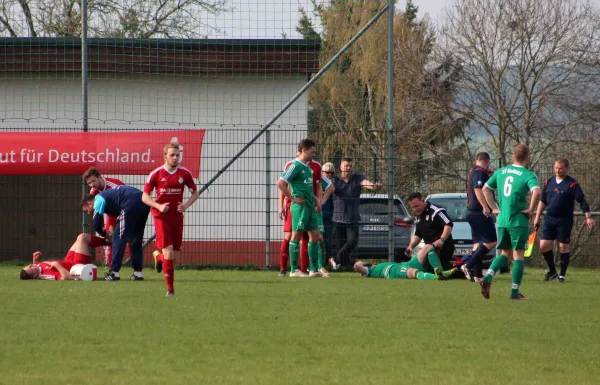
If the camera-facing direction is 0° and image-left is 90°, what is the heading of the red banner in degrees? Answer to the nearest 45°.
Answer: approximately 0°

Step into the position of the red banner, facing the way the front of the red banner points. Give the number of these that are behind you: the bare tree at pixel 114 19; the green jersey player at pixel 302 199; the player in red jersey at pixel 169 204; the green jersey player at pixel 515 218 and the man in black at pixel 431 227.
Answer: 1

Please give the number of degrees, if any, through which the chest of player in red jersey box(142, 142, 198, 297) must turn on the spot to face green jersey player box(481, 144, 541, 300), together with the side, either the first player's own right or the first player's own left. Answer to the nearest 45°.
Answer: approximately 90° to the first player's own left

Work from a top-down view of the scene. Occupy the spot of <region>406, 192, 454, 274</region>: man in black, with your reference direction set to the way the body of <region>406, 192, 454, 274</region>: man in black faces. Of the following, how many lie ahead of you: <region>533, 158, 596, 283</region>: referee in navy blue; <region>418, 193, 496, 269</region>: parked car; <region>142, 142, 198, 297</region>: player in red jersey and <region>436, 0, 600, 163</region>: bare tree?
1

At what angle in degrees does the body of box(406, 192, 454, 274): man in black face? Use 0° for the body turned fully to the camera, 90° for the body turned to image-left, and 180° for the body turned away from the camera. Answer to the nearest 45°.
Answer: approximately 45°

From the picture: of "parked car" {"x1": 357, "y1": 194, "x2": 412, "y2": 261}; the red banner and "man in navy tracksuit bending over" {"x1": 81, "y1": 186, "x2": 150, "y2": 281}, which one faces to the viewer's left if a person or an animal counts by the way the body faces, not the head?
the man in navy tracksuit bending over

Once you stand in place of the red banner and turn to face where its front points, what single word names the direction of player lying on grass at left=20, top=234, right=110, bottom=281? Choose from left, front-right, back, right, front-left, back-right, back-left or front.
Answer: front

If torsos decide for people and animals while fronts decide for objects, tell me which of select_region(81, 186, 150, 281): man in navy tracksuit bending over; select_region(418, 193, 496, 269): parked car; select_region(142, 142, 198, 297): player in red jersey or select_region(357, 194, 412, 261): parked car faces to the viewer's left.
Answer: the man in navy tracksuit bending over

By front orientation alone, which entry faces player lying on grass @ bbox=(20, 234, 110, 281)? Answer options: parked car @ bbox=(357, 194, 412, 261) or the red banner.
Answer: the red banner

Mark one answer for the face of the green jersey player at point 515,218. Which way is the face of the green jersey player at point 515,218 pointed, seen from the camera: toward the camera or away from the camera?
away from the camera

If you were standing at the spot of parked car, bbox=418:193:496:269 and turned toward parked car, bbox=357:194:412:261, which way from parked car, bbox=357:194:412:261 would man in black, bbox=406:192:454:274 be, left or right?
left

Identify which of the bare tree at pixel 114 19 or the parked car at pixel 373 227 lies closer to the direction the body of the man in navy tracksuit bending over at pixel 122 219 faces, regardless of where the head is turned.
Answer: the bare tree
